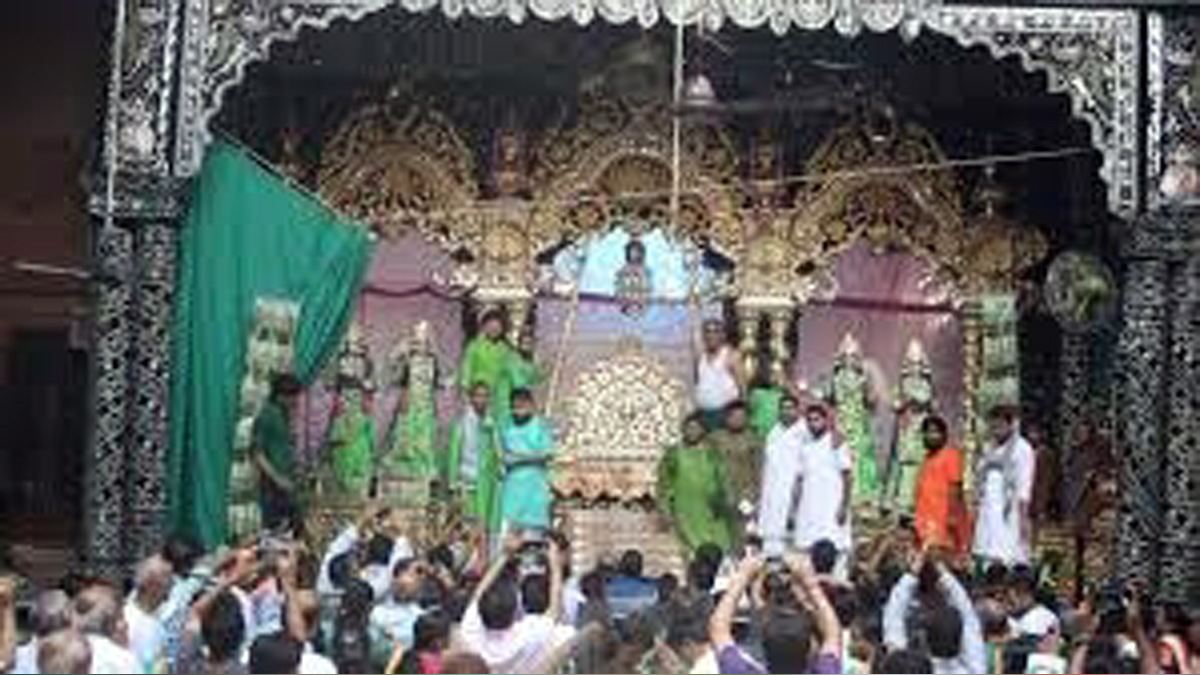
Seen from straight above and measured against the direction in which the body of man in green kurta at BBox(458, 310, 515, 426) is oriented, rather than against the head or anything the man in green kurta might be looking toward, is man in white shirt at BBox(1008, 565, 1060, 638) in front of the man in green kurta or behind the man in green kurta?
in front

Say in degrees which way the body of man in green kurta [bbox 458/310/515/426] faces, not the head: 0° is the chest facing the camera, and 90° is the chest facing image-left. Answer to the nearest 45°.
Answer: approximately 0°

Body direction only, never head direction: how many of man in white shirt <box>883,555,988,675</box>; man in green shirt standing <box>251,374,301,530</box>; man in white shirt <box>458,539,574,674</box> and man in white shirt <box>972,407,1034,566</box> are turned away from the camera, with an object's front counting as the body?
2

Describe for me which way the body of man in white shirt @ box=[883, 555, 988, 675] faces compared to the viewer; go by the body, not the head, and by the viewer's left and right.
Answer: facing away from the viewer

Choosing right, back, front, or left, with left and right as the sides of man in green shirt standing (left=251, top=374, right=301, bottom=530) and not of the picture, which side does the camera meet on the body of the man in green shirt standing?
right
